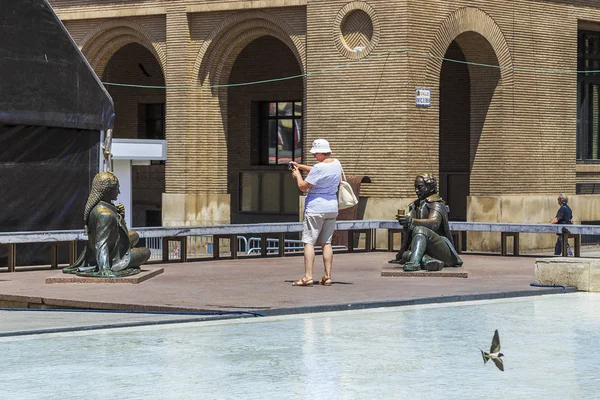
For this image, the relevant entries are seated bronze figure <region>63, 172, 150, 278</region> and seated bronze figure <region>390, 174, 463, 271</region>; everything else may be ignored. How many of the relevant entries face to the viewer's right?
1

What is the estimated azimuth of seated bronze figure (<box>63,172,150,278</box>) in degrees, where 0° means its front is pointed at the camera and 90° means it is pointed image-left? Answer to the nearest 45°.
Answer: approximately 270°

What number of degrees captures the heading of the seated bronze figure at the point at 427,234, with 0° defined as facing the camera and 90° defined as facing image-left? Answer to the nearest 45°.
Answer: approximately 45°

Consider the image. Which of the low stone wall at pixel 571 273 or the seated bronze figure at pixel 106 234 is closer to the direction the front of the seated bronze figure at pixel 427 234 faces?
the seated bronze figure

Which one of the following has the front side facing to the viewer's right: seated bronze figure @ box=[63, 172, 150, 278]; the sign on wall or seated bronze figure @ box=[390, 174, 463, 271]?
seated bronze figure @ box=[63, 172, 150, 278]

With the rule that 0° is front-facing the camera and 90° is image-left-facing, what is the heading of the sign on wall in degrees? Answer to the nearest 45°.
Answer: approximately 0°

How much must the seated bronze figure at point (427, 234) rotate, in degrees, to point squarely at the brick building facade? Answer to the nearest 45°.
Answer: approximately 135° to its right

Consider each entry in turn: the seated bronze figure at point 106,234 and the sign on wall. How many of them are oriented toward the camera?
1
